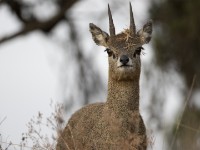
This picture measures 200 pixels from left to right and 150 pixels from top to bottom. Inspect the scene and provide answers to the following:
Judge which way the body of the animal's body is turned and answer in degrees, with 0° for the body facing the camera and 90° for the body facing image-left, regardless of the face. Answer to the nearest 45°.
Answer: approximately 315°

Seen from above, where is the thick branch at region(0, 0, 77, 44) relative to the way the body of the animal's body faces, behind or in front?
behind
